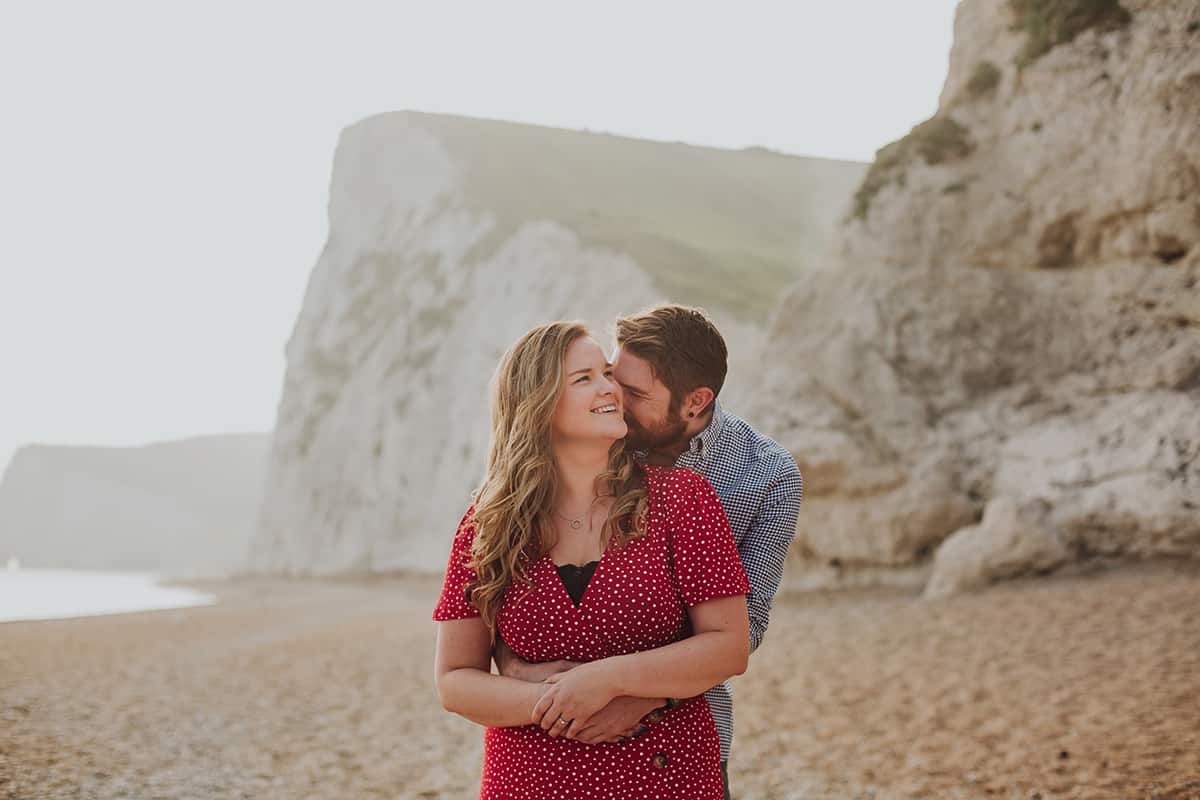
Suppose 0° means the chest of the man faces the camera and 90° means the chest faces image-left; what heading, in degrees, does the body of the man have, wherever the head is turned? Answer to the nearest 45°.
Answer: approximately 45°
